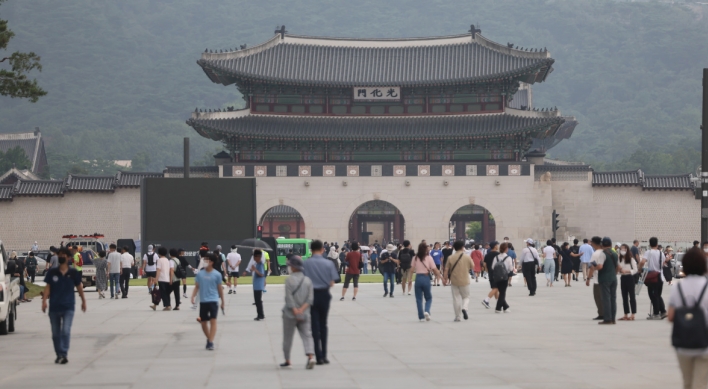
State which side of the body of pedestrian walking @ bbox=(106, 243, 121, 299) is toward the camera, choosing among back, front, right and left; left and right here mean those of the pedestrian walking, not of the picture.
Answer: back

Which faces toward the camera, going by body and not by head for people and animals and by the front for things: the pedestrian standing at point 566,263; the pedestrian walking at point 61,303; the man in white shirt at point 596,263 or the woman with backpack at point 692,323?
the pedestrian walking at point 61,303

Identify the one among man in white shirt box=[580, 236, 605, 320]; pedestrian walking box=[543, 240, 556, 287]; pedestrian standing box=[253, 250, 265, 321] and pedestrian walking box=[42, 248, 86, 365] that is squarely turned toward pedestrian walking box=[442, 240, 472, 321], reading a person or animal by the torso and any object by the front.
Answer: the man in white shirt

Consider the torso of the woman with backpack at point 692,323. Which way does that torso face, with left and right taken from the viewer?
facing away from the viewer

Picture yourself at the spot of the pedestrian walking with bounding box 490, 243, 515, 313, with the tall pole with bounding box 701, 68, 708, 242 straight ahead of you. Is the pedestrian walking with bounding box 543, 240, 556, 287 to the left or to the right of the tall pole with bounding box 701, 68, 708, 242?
left

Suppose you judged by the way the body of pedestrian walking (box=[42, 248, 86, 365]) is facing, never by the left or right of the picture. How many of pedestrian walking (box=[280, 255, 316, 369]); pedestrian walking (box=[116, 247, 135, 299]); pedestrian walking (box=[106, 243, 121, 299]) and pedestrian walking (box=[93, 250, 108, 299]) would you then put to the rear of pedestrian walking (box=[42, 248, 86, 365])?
3

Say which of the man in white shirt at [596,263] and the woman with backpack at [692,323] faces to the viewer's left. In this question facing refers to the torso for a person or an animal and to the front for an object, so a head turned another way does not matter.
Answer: the man in white shirt

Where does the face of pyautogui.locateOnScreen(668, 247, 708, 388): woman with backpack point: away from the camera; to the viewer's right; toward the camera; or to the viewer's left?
away from the camera
